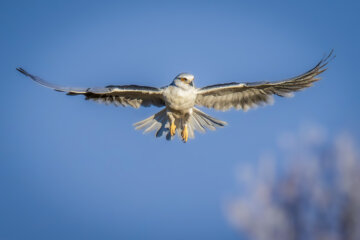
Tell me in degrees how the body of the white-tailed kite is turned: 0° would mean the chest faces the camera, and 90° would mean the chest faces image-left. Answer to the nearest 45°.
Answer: approximately 0°
